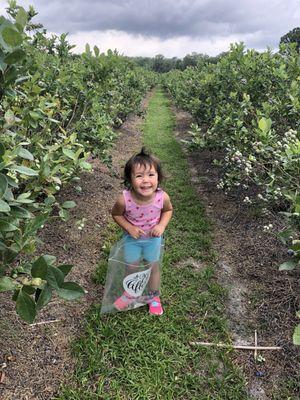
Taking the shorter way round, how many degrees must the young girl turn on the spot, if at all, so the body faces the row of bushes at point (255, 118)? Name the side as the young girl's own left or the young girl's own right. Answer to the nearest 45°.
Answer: approximately 135° to the young girl's own left

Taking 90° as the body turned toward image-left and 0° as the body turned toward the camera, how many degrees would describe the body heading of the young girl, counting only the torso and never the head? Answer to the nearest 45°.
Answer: approximately 0°
